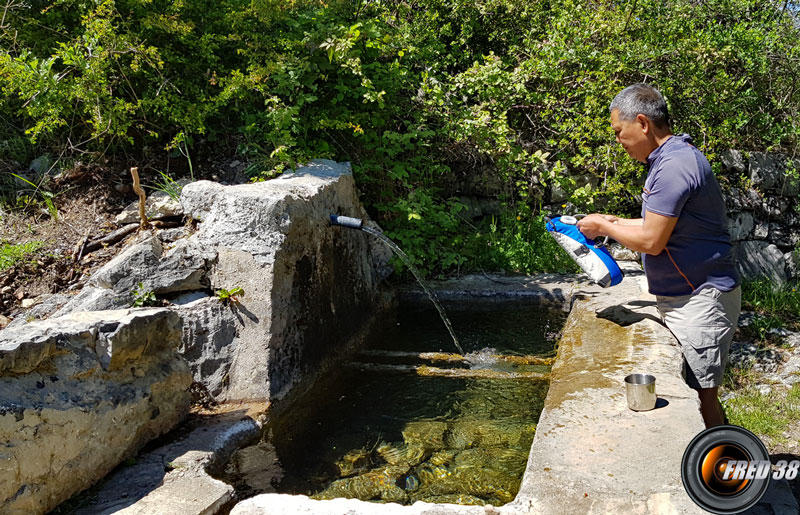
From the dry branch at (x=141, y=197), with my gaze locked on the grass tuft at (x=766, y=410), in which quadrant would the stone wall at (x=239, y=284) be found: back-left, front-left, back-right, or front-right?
front-right

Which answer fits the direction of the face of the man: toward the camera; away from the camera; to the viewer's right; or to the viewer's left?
to the viewer's left

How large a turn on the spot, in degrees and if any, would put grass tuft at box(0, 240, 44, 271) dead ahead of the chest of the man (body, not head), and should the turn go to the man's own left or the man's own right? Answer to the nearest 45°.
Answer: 0° — they already face it

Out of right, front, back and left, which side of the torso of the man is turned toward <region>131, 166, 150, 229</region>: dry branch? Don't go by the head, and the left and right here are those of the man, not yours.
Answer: front

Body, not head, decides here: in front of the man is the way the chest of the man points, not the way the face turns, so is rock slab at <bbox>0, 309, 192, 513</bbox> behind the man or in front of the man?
in front

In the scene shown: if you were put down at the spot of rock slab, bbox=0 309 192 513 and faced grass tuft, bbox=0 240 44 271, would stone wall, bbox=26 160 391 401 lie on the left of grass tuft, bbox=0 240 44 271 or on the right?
right

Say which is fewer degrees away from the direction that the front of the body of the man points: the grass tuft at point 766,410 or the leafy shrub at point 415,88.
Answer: the leafy shrub

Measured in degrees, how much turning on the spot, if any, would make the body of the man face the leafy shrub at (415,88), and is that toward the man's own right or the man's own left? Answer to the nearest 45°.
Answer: approximately 45° to the man's own right

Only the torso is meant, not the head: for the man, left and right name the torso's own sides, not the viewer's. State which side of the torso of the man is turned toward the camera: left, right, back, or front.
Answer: left

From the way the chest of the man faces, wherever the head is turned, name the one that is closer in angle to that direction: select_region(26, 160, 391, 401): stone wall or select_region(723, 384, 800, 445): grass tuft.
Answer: the stone wall
